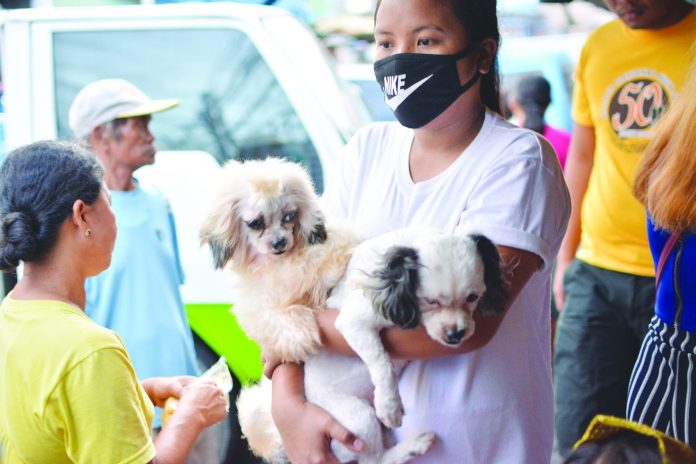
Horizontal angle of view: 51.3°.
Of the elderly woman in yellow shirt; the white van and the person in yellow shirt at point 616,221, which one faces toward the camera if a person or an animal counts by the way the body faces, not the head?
the person in yellow shirt

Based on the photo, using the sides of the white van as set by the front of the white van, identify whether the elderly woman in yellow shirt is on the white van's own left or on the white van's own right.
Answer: on the white van's own right

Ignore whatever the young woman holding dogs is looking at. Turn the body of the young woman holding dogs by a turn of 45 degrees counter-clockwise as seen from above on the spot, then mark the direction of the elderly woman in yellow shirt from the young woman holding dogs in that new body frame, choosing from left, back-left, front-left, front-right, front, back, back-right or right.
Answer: right

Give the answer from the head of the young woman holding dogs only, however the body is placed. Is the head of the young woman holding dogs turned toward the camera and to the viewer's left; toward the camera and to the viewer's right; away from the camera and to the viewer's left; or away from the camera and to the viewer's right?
toward the camera and to the viewer's left

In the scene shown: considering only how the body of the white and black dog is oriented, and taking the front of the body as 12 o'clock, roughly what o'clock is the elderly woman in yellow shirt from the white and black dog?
The elderly woman in yellow shirt is roughly at 5 o'clock from the white and black dog.

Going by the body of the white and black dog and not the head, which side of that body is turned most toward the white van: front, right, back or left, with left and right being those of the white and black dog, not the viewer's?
back

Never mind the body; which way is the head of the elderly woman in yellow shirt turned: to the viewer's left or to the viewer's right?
to the viewer's right

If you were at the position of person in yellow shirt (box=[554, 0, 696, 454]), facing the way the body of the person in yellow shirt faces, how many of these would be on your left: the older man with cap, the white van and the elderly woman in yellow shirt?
0

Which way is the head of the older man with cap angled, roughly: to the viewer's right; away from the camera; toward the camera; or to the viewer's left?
to the viewer's right

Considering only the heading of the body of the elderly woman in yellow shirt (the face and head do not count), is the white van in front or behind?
in front

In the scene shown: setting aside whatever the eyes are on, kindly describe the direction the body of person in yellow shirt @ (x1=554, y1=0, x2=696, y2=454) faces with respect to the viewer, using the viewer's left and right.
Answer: facing the viewer

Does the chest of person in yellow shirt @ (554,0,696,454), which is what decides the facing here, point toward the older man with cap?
no
